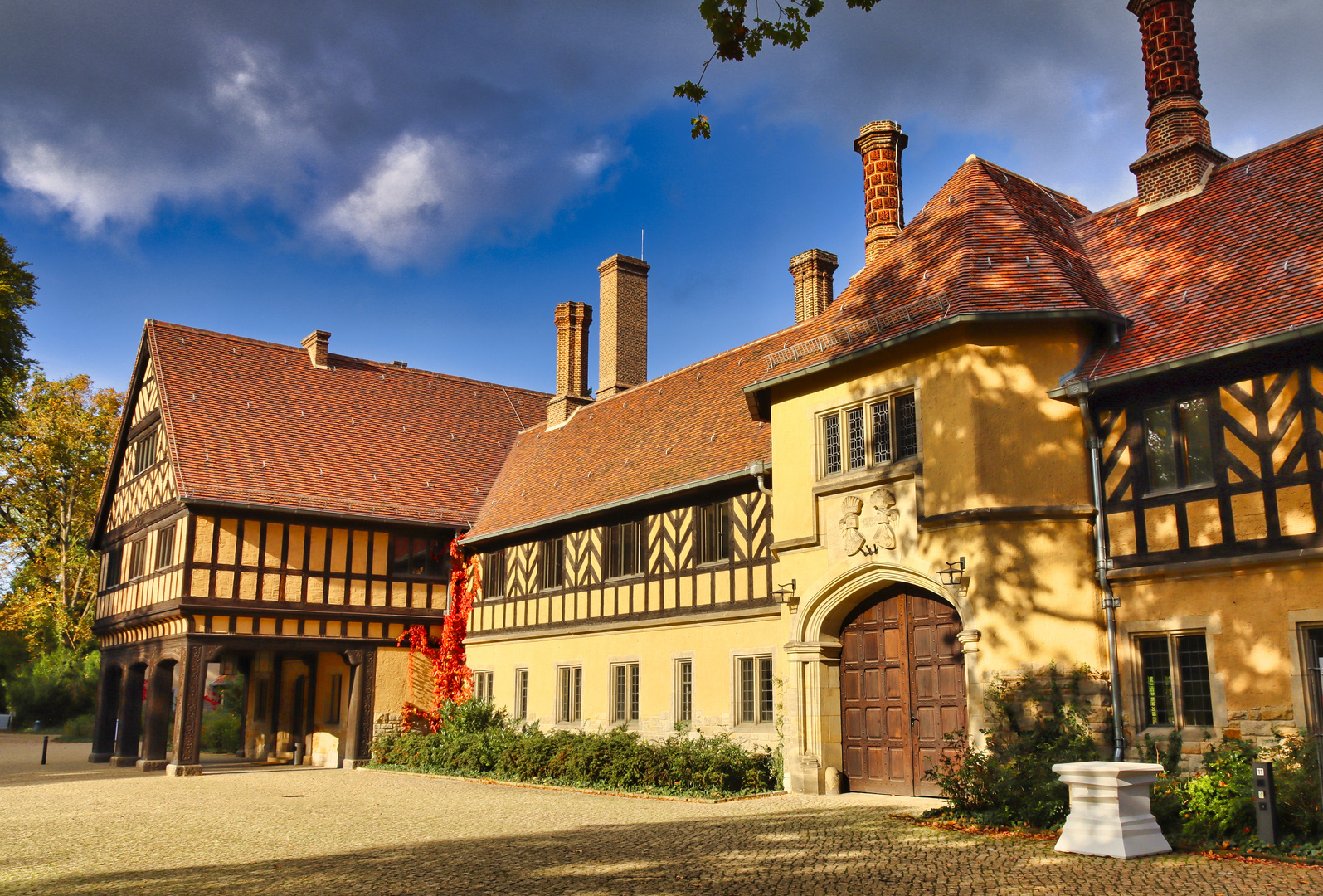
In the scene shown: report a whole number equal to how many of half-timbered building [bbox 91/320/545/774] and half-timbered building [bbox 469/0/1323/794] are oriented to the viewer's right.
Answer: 0

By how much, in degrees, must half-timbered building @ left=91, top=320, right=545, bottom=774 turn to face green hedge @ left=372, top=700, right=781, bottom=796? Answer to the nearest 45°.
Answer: approximately 90° to its left

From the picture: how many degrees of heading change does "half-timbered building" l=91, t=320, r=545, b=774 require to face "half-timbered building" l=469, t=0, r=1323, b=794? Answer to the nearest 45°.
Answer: approximately 90° to its left

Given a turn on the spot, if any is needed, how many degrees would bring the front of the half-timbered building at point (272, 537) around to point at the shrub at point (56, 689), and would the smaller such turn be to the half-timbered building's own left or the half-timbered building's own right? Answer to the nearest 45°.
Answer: approximately 135° to the half-timbered building's own right

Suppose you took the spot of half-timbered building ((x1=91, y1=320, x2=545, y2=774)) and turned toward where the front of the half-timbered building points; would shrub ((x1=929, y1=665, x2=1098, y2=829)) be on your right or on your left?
on your left

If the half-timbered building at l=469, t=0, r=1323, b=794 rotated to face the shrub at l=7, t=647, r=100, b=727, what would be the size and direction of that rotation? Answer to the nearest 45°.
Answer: approximately 90° to its right

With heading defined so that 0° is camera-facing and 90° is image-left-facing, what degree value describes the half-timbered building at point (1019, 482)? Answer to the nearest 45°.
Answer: approximately 45°

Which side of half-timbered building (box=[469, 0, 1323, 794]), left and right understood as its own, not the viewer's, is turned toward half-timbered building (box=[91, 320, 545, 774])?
right

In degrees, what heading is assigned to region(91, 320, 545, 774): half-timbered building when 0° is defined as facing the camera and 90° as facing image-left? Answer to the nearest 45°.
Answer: approximately 45°
